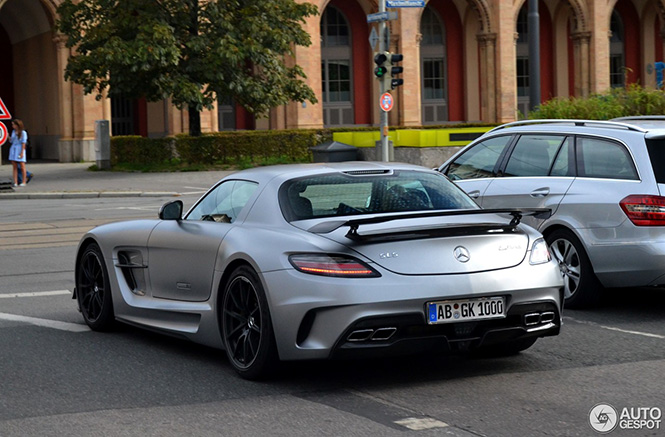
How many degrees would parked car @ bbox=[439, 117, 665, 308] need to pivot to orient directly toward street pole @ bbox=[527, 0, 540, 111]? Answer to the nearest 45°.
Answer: approximately 45° to its right

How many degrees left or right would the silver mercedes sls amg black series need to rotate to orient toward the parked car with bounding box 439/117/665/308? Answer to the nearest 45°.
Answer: approximately 90° to its right

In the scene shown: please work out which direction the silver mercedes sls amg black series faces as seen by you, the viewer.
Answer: facing away from the viewer and to the left of the viewer

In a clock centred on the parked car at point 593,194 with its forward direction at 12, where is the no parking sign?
The no parking sign is roughly at 1 o'clock from the parked car.

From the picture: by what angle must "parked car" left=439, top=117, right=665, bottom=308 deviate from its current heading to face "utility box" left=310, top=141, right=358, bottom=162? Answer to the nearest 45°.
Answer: approximately 45° to its right

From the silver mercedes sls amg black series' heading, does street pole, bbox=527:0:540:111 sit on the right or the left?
on its right

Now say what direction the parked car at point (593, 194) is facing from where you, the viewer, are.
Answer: facing away from the viewer and to the left of the viewer

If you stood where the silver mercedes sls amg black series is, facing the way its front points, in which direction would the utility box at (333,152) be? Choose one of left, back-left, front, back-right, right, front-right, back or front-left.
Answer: front-right

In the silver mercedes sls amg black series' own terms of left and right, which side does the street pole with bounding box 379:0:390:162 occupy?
on its right
